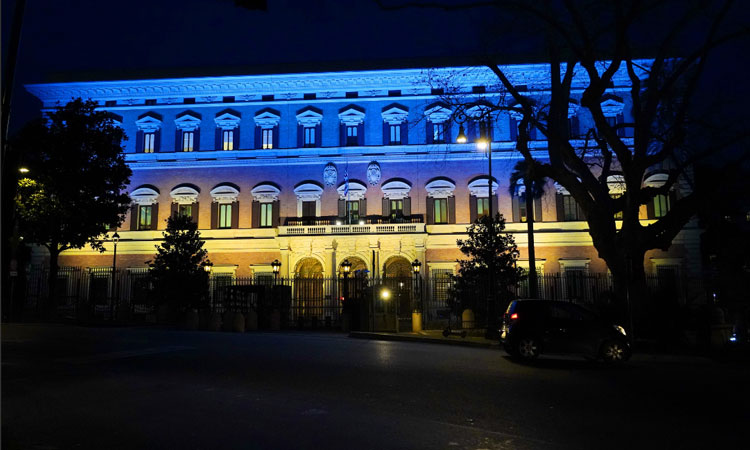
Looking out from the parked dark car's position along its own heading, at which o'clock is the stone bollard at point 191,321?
The stone bollard is roughly at 7 o'clock from the parked dark car.

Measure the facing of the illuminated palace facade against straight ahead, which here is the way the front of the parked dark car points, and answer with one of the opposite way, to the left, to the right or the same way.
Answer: to the right

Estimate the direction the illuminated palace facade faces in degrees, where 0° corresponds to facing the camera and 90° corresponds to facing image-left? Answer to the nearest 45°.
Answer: approximately 0°

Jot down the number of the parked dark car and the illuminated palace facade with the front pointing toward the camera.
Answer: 1

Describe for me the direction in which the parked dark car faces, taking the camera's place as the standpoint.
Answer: facing to the right of the viewer

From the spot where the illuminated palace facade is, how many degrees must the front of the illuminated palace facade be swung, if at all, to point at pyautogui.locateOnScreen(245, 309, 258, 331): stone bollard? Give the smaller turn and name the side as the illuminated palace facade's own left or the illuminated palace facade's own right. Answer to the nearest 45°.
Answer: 0° — it already faces it

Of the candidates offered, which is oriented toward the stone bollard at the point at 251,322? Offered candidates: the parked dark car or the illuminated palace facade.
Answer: the illuminated palace facade
